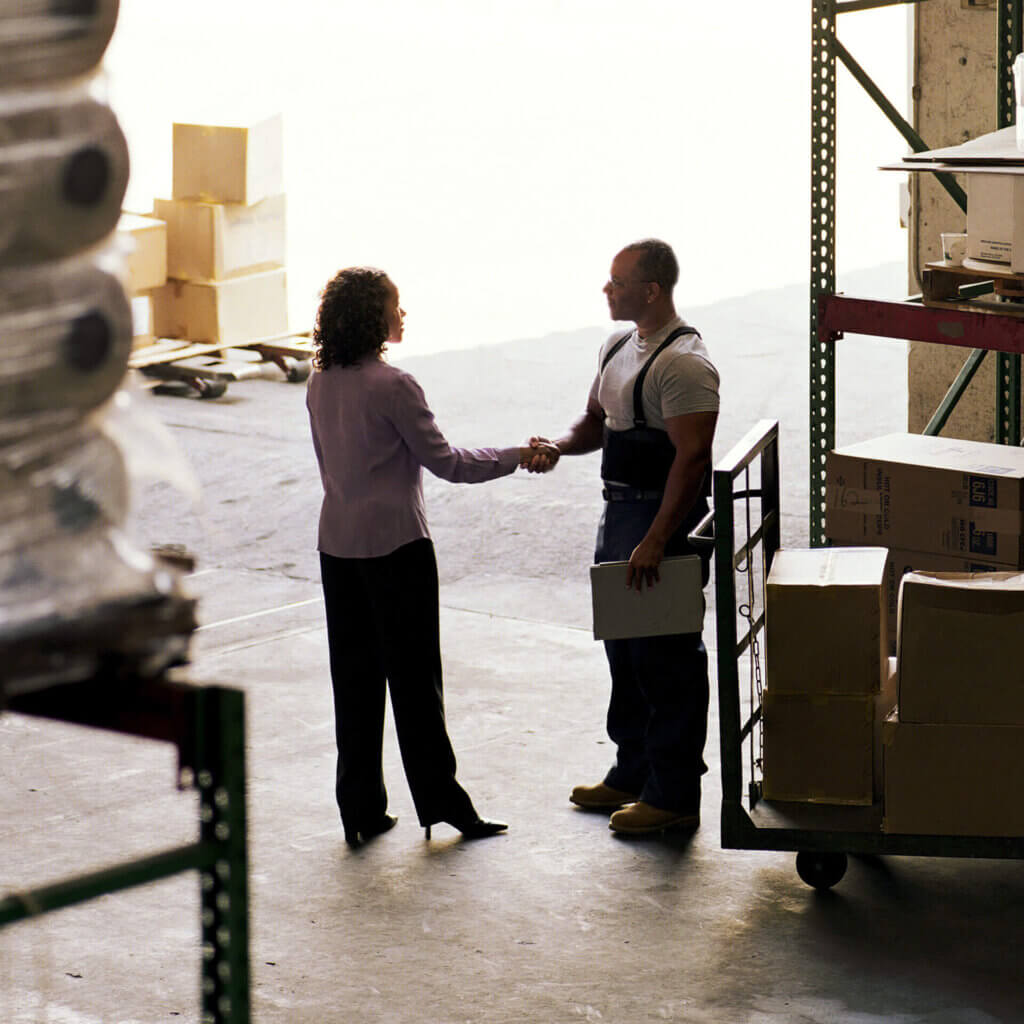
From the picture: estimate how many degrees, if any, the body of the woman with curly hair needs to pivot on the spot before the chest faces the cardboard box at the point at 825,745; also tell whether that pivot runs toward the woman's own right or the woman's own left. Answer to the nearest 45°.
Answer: approximately 90° to the woman's own right

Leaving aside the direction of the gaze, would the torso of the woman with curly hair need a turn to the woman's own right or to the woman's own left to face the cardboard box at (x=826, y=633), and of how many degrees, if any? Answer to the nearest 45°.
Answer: approximately 90° to the woman's own right

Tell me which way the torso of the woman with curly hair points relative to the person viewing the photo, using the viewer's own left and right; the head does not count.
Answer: facing away from the viewer and to the right of the viewer

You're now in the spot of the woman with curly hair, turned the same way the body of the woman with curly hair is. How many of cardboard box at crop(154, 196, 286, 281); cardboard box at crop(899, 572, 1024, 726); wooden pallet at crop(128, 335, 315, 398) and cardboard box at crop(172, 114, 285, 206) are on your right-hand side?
1

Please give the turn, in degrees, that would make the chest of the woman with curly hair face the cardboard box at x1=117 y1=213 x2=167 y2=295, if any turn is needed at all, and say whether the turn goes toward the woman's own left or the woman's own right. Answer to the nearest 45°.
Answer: approximately 45° to the woman's own left

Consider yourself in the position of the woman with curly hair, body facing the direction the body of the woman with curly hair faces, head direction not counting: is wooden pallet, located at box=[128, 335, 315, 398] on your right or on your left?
on your left

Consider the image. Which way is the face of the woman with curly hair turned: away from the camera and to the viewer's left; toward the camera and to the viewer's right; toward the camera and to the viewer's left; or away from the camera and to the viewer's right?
away from the camera and to the viewer's right

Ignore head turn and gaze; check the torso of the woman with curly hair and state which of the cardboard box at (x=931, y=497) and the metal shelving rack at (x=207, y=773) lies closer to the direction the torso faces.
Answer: the cardboard box

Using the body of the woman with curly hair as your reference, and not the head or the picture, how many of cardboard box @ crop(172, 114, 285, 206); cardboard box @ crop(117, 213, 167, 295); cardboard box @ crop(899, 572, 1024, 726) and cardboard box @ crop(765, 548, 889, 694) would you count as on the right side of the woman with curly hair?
2

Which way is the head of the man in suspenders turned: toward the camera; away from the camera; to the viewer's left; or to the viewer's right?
to the viewer's left
